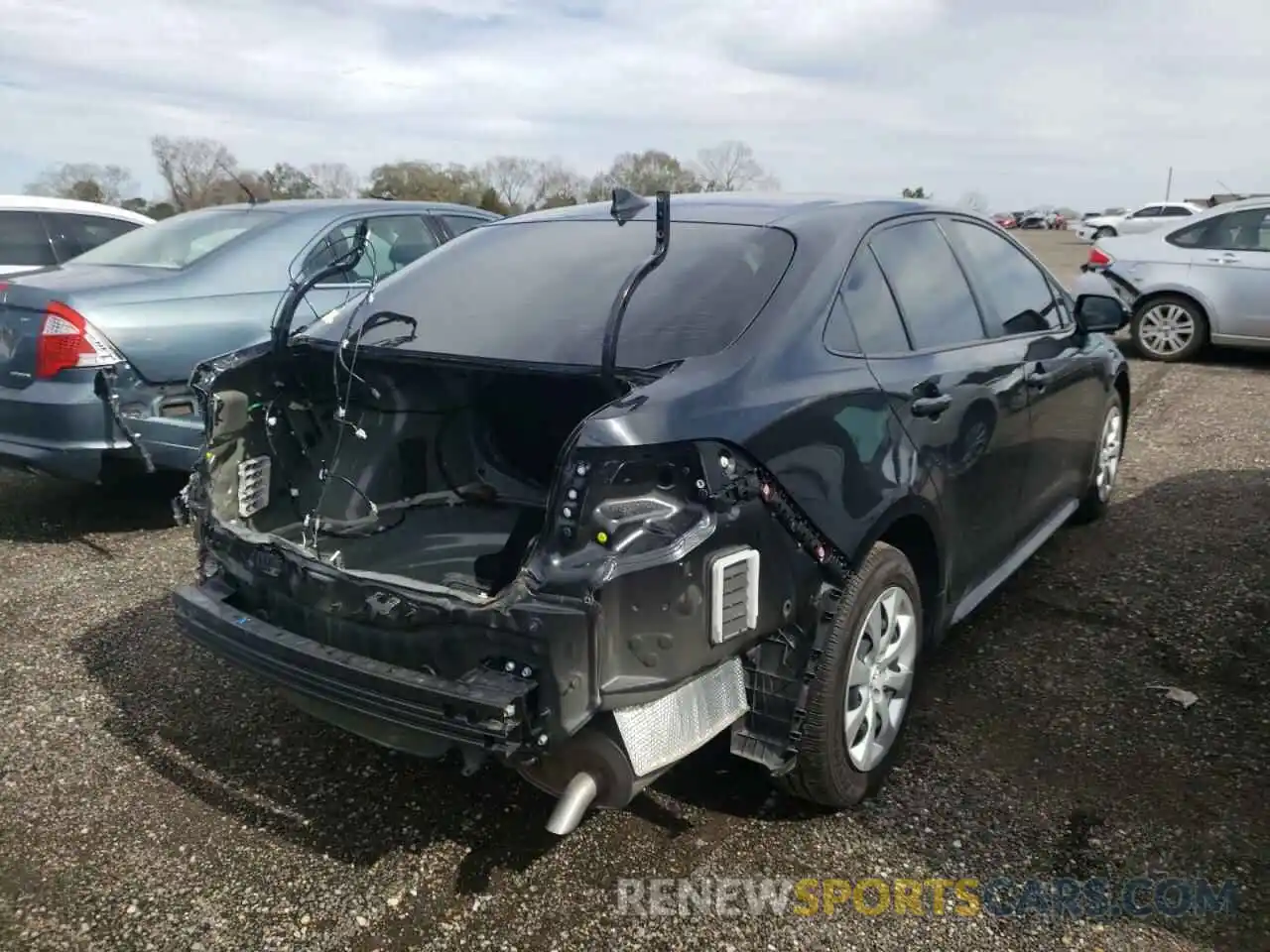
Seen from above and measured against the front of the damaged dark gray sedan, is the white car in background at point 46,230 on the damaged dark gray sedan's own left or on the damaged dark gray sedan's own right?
on the damaged dark gray sedan's own left

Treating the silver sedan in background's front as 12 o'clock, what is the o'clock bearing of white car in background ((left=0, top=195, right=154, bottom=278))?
The white car in background is roughly at 5 o'clock from the silver sedan in background.

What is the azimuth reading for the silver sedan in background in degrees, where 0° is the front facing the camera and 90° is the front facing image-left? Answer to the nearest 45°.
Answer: approximately 270°

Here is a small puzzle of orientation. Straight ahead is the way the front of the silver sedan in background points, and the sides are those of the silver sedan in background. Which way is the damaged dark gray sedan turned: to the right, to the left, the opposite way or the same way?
to the left

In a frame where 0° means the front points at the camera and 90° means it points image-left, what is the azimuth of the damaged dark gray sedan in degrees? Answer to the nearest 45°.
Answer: approximately 225°

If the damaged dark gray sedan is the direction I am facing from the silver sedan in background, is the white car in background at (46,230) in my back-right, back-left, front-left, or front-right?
front-right

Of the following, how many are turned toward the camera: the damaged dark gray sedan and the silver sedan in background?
0

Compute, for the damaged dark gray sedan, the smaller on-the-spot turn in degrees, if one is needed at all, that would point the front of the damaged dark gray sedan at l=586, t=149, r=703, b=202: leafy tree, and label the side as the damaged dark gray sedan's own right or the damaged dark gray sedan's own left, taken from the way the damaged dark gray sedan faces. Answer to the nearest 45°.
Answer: approximately 45° to the damaged dark gray sedan's own left

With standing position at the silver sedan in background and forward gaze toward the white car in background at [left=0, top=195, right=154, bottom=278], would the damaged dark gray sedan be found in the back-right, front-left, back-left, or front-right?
front-left

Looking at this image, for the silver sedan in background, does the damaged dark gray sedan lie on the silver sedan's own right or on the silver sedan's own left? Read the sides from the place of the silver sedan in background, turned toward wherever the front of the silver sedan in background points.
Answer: on the silver sedan's own right

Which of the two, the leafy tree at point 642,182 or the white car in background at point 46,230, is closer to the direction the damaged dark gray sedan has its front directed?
the leafy tree
